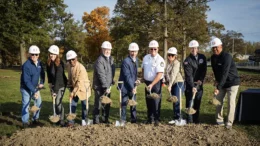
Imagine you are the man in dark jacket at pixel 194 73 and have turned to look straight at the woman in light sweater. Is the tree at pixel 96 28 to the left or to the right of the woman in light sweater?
right

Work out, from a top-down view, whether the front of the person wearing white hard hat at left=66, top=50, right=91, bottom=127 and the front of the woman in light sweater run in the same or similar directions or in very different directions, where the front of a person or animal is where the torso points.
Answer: same or similar directions

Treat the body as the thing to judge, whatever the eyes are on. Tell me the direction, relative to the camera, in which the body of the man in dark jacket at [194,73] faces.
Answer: toward the camera

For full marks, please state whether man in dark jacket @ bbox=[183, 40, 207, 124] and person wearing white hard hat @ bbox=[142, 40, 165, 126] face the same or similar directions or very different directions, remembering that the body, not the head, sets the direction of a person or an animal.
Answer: same or similar directions

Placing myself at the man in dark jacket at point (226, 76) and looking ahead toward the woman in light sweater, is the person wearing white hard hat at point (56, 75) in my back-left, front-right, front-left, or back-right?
front-left

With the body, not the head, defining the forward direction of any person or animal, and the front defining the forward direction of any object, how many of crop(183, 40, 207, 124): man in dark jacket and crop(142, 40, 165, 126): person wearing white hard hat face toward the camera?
2

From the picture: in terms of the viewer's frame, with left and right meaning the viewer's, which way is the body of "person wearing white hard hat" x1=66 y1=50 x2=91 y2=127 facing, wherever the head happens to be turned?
facing the viewer and to the left of the viewer

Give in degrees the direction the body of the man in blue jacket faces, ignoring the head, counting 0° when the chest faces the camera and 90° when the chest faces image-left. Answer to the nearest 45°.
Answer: approximately 315°

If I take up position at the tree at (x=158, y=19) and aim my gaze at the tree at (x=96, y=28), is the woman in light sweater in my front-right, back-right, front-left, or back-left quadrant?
back-left

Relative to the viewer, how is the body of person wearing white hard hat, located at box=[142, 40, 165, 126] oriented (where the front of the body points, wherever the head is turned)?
toward the camera

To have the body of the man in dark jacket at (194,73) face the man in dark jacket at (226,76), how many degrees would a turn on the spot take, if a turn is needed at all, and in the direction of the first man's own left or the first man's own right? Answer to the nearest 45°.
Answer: approximately 90° to the first man's own left
